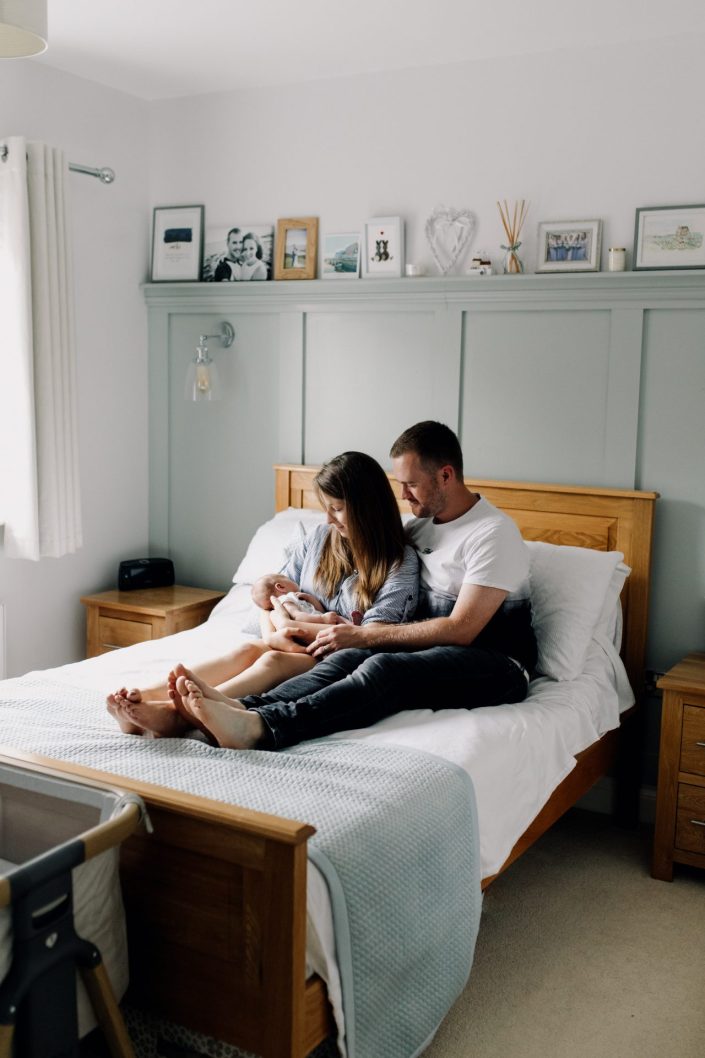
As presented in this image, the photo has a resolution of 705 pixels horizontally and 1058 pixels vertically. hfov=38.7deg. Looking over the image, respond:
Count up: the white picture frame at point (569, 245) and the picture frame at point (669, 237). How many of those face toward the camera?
2

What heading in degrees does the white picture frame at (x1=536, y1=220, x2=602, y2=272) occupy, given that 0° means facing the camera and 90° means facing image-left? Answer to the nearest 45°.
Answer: approximately 0°

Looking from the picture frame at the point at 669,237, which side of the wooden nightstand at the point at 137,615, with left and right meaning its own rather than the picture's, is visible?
left

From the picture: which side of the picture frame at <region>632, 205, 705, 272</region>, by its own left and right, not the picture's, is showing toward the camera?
front

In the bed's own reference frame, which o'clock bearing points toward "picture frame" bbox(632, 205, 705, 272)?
The picture frame is roughly at 6 o'clock from the bed.

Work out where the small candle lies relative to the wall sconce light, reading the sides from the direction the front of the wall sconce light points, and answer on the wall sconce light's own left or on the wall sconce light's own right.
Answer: on the wall sconce light's own left

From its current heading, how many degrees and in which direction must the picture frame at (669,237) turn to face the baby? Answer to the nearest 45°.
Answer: approximately 45° to its right

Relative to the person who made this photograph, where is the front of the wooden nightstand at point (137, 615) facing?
facing the viewer and to the left of the viewer

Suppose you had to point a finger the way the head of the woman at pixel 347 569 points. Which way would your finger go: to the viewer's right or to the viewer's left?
to the viewer's left
